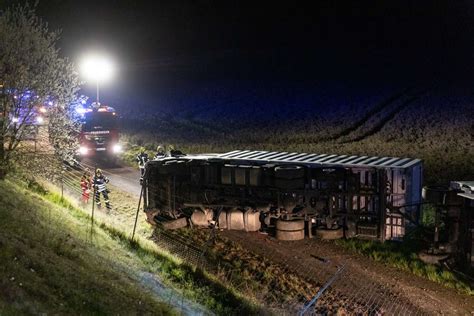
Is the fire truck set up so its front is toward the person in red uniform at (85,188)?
yes

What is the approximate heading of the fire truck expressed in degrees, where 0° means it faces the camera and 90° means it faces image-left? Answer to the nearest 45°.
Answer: approximately 0°

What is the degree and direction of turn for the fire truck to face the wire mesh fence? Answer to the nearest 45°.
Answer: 0° — it already faces it
